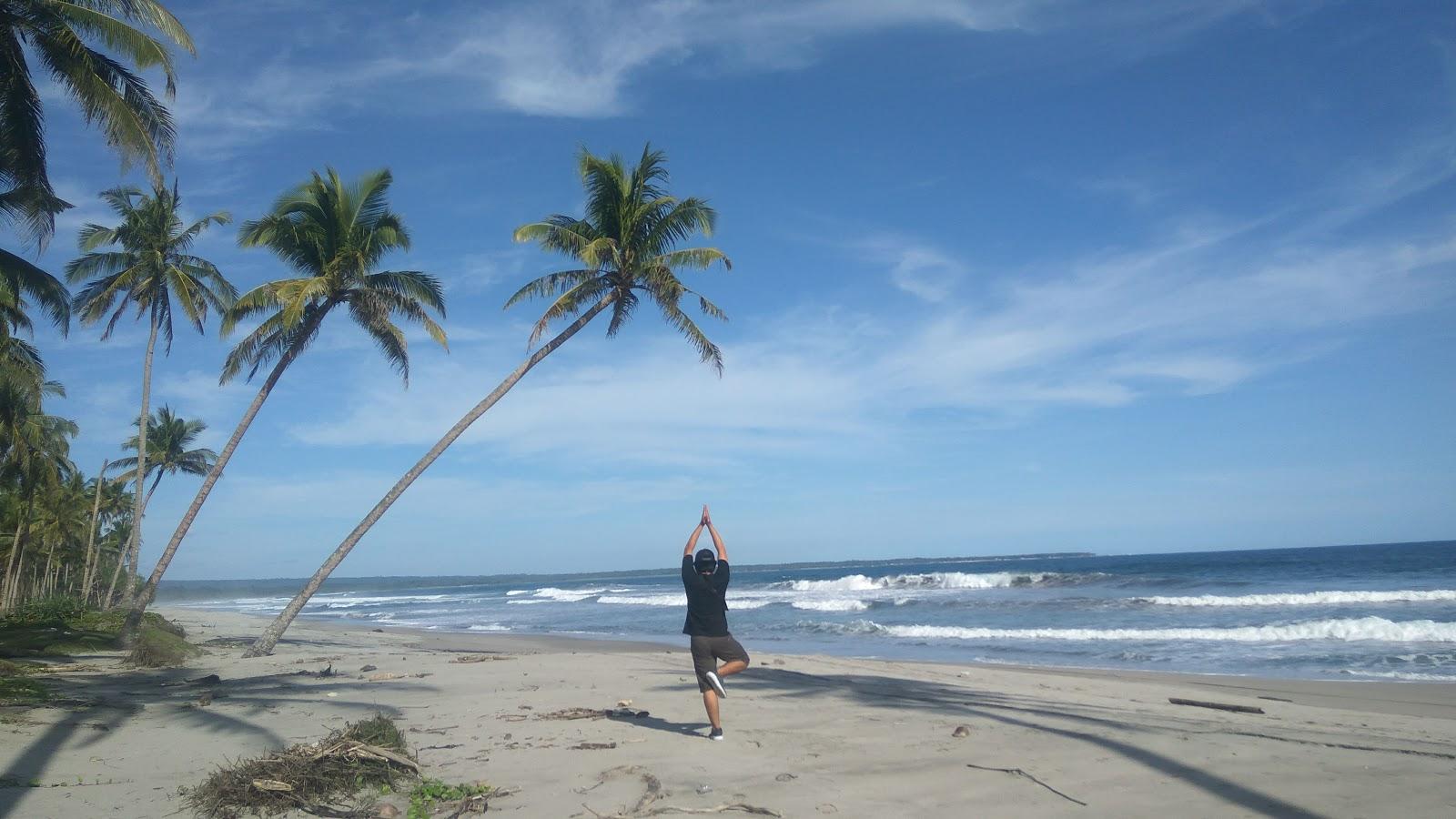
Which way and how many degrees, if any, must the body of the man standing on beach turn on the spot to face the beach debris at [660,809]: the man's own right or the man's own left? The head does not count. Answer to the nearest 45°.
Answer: approximately 180°

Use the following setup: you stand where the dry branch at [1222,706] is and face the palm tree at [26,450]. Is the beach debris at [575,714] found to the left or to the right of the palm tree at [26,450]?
left

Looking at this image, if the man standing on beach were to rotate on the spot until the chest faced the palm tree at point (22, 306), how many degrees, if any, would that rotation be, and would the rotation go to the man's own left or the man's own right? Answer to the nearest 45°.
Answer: approximately 45° to the man's own left

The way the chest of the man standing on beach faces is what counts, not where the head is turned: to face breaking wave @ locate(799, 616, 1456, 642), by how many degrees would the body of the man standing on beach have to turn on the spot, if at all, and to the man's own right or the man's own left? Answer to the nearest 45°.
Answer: approximately 45° to the man's own right

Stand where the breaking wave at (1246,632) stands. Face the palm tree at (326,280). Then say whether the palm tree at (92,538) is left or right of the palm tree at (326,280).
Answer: right

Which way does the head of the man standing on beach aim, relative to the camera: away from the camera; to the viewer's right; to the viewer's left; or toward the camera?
away from the camera

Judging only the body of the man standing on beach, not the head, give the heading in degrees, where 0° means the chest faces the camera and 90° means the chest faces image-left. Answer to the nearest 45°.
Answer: approximately 180°

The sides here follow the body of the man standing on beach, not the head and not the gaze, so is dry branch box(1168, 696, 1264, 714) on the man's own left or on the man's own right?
on the man's own right

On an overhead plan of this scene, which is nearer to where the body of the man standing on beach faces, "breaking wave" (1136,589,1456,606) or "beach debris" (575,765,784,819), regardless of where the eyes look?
the breaking wave

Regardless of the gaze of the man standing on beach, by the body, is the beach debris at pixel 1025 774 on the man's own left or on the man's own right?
on the man's own right

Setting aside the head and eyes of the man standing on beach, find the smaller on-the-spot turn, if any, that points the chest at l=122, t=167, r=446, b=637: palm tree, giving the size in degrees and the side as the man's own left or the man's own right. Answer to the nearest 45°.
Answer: approximately 45° to the man's own left
